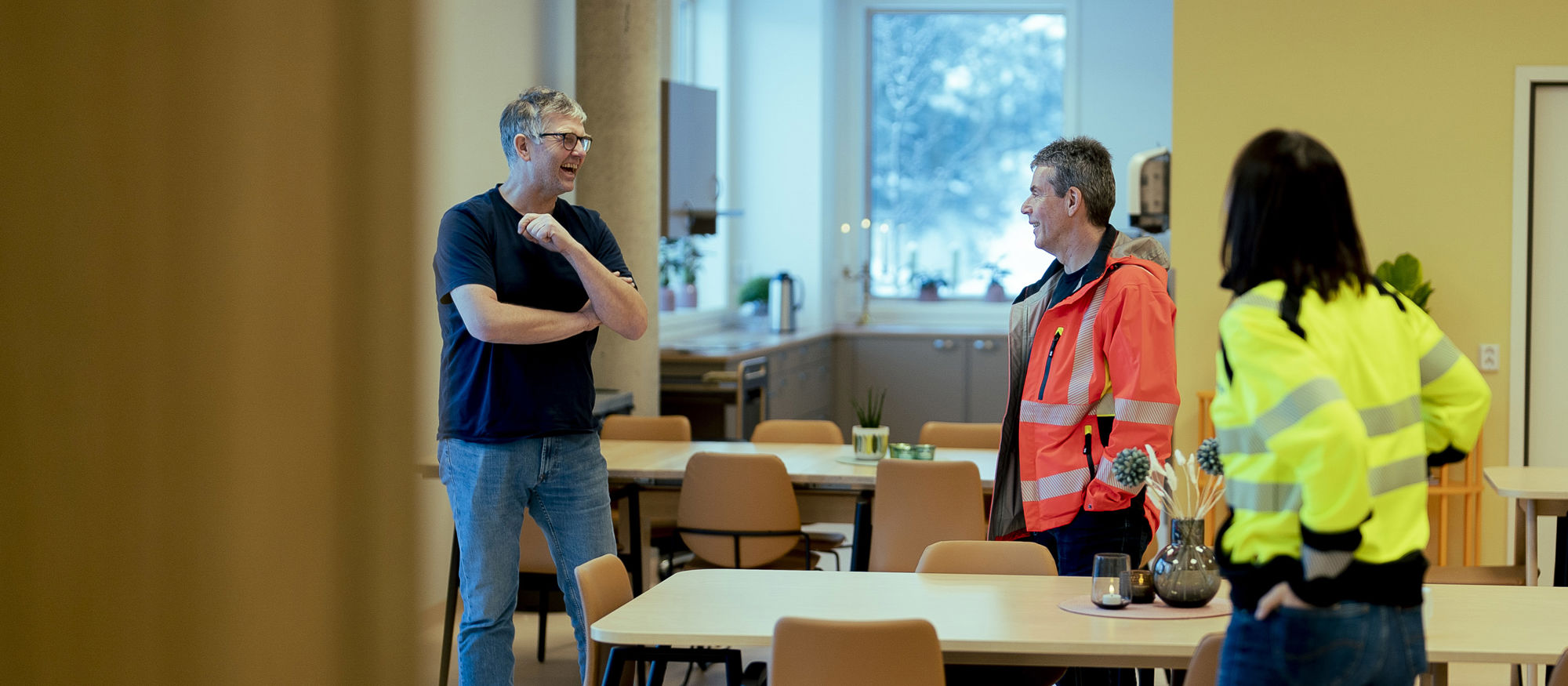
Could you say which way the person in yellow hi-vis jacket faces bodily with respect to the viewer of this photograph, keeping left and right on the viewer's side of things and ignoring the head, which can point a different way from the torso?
facing away from the viewer and to the left of the viewer

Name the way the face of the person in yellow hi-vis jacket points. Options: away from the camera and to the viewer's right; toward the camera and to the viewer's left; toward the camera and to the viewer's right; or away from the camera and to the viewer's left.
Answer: away from the camera and to the viewer's left

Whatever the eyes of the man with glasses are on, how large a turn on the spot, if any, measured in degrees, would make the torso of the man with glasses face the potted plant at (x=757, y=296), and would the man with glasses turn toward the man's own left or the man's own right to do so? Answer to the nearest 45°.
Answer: approximately 135° to the man's own left

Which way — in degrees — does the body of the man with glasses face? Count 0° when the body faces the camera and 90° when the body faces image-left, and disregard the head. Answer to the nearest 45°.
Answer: approximately 315°

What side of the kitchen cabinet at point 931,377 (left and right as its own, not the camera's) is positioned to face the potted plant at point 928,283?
back

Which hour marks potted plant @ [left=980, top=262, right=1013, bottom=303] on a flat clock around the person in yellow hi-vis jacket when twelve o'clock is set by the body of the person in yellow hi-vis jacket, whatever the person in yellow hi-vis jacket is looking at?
The potted plant is roughly at 1 o'clock from the person in yellow hi-vis jacket.

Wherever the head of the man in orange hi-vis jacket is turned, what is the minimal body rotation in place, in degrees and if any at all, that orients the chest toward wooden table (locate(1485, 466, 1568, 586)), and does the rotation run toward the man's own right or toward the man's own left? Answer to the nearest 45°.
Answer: approximately 180°

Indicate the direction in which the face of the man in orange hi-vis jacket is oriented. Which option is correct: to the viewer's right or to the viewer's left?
to the viewer's left
